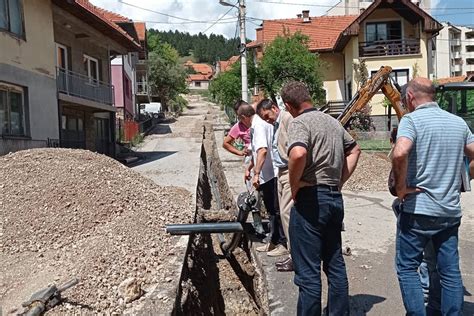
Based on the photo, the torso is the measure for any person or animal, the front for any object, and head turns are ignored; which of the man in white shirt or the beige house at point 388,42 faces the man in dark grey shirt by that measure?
the beige house

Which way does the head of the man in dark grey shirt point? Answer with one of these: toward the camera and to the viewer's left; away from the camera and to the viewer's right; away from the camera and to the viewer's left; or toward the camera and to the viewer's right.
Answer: away from the camera and to the viewer's left

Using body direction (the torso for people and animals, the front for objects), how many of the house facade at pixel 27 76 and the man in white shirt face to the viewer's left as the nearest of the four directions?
1

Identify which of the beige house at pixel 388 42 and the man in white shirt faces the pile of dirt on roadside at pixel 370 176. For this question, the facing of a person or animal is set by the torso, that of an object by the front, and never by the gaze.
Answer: the beige house

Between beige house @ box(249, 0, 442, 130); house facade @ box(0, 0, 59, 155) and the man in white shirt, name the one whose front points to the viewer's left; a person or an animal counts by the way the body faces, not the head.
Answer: the man in white shirt

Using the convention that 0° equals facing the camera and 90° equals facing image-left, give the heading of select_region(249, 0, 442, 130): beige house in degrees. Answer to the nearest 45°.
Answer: approximately 0°

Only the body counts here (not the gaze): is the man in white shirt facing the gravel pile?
yes

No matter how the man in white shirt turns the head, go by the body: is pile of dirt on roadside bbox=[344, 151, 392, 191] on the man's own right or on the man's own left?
on the man's own right

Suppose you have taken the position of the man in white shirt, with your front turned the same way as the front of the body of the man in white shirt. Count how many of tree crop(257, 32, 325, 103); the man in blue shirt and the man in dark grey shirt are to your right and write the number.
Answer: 1

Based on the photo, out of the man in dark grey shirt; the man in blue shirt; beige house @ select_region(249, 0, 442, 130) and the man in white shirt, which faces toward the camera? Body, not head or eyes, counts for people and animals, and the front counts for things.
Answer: the beige house

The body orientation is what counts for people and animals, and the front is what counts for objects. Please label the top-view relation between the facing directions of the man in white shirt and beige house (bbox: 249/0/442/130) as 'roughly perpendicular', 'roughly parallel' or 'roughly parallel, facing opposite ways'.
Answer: roughly perpendicular

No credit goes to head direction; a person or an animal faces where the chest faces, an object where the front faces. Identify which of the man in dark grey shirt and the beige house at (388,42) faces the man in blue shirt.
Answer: the beige house

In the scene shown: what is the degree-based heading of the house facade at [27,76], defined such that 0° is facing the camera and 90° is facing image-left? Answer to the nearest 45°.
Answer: approximately 315°

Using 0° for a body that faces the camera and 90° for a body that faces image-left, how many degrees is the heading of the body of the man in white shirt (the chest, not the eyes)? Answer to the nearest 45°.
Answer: approximately 90°
